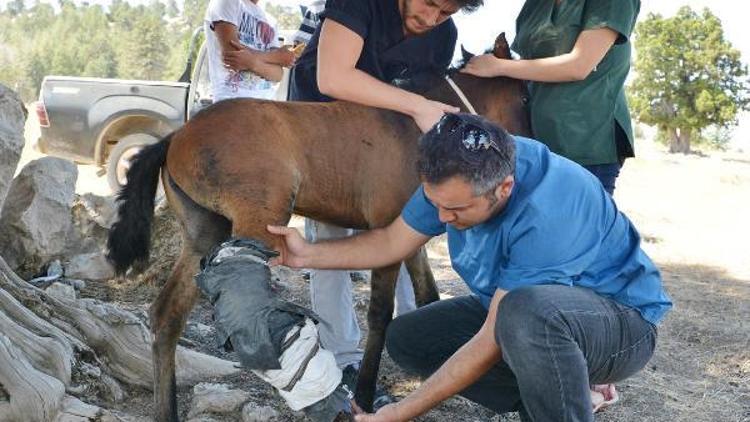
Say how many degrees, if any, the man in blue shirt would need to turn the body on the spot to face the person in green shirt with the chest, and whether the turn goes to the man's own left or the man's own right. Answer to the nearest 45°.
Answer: approximately 135° to the man's own right

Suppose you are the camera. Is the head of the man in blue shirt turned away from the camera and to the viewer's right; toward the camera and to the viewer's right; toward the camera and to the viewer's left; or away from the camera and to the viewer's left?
toward the camera and to the viewer's left

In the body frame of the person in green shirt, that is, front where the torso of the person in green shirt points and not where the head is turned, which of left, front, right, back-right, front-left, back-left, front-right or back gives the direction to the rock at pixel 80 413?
front

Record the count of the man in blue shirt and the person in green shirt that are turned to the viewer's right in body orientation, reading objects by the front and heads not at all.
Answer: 0

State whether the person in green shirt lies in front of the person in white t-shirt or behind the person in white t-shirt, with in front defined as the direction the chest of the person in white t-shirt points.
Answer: in front

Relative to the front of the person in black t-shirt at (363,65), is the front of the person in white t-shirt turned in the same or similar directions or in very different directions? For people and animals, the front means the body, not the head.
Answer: same or similar directions

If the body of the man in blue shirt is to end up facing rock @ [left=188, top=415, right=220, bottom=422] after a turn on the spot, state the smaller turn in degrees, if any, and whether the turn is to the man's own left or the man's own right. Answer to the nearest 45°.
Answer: approximately 45° to the man's own right

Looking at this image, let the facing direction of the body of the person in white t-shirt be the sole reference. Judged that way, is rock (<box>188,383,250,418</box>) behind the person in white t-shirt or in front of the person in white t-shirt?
in front

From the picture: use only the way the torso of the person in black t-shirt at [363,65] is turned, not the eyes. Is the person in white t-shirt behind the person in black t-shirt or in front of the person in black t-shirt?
behind

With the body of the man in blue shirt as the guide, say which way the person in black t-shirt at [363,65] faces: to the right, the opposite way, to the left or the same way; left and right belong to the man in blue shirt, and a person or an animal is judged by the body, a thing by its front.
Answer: to the left

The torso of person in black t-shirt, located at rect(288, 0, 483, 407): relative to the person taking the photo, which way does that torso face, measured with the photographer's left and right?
facing the viewer and to the right of the viewer

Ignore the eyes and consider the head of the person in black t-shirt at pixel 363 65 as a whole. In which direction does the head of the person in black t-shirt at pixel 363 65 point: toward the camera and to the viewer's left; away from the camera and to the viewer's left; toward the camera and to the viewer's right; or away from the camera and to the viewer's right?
toward the camera and to the viewer's right

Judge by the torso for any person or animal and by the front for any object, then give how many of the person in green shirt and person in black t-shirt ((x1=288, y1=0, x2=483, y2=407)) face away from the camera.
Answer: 0
